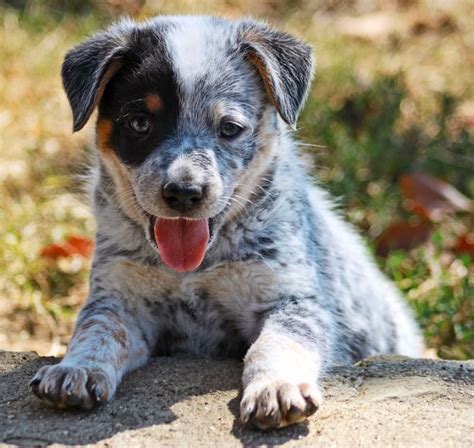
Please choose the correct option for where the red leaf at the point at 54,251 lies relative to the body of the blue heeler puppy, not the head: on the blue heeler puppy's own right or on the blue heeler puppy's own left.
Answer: on the blue heeler puppy's own right

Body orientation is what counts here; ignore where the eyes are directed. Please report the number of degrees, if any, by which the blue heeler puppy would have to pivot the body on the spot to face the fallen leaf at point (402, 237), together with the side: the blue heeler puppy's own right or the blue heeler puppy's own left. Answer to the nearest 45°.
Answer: approximately 180°

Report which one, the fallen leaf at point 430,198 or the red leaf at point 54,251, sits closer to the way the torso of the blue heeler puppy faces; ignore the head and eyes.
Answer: the red leaf

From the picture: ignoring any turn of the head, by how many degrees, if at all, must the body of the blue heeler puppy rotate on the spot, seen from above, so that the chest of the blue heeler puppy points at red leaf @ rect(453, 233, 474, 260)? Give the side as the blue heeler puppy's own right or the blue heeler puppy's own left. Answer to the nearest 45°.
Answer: approximately 180°

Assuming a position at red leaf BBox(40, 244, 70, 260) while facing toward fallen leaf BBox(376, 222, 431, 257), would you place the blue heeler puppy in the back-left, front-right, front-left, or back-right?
front-right

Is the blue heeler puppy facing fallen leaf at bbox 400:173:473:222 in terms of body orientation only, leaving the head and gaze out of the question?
no

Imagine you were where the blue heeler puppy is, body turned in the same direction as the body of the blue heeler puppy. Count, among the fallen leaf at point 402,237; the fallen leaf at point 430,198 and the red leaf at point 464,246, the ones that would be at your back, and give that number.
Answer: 3

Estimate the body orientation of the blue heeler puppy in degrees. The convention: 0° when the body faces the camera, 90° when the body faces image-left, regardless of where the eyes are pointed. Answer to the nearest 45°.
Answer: approximately 45°

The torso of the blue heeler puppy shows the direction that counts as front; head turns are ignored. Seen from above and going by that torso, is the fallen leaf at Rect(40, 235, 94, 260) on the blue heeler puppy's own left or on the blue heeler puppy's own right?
on the blue heeler puppy's own right
